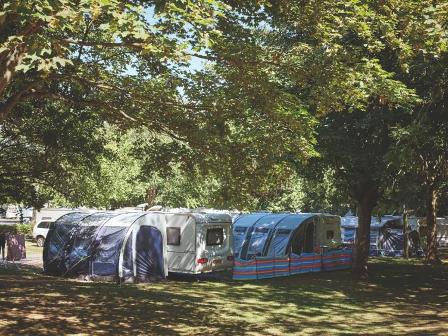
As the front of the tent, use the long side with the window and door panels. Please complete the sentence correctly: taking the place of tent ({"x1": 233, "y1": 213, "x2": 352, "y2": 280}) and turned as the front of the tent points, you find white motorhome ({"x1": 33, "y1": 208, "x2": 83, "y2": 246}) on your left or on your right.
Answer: on your right

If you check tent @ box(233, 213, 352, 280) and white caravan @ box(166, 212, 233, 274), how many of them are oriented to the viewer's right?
0

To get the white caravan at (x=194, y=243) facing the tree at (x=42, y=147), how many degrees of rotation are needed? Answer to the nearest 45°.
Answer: approximately 90° to its left

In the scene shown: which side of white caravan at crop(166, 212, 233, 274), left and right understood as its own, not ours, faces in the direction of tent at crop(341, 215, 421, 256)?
right

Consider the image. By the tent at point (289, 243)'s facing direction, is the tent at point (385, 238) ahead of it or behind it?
behind

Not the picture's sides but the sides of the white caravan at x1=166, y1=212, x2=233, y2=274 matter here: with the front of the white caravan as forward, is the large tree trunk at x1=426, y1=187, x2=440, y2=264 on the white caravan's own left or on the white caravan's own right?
on the white caravan's own right

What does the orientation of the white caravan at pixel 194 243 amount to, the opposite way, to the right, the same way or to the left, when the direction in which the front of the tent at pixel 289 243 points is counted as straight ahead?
to the right

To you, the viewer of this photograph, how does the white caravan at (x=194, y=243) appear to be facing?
facing away from the viewer and to the left of the viewer

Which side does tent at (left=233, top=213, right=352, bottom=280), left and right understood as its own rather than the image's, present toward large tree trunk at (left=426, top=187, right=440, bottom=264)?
back

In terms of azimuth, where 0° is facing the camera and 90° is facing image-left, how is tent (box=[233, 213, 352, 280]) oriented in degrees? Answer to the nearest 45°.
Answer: approximately 45°

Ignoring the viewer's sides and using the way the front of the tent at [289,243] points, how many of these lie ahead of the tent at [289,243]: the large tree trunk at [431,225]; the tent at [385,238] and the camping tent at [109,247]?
1
